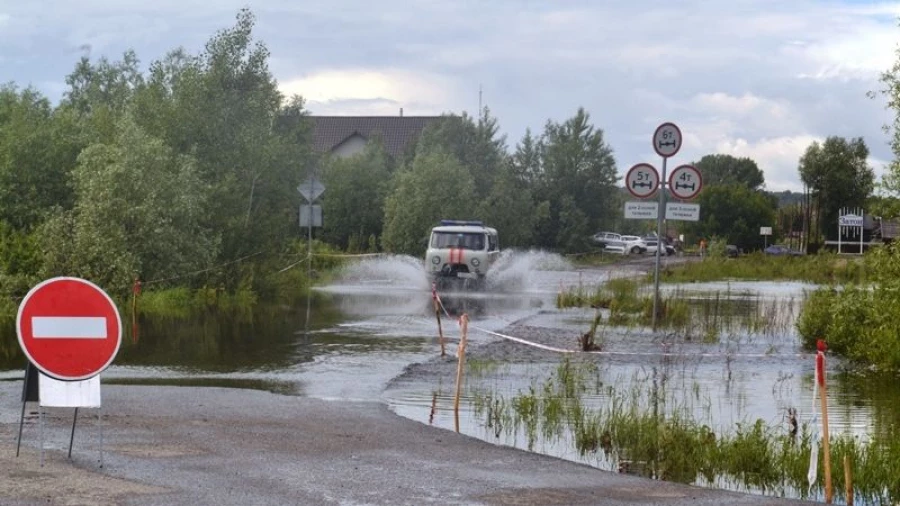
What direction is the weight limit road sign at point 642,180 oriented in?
toward the camera

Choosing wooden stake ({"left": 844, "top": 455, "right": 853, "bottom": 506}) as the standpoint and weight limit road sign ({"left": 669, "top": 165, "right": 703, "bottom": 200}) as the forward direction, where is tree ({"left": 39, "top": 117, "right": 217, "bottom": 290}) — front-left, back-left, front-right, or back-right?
front-left

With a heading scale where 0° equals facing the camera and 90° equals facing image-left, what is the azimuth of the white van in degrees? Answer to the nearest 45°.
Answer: approximately 0°

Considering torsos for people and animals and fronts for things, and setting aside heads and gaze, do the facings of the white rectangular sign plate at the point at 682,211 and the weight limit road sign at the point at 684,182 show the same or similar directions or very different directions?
same or similar directions

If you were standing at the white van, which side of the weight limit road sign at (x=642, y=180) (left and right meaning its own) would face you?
back

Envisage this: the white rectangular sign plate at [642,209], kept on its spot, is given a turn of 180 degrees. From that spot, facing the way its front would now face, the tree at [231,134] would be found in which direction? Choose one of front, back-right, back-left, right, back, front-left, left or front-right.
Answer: front-left

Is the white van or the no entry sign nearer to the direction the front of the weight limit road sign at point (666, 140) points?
the no entry sign

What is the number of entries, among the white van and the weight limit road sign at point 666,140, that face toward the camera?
2

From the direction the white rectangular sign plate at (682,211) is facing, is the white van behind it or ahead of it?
behind

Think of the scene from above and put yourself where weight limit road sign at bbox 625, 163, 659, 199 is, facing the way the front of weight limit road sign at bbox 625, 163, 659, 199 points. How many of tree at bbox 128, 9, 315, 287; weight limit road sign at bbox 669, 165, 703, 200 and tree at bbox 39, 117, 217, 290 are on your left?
1

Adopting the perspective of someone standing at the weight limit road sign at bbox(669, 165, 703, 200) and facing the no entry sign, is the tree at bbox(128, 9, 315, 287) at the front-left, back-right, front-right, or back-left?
back-right

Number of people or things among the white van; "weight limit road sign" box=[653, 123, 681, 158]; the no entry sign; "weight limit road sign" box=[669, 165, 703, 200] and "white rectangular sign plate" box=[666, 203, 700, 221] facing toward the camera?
5

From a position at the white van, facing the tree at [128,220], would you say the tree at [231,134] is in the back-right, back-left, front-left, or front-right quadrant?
front-right

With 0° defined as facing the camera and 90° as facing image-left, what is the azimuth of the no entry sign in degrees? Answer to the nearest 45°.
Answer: approximately 0°

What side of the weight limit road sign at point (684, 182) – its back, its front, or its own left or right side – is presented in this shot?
front

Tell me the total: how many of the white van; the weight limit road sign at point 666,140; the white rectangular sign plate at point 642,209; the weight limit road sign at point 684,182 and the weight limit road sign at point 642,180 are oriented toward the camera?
5
